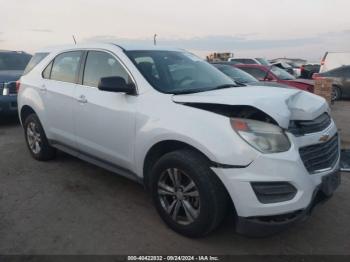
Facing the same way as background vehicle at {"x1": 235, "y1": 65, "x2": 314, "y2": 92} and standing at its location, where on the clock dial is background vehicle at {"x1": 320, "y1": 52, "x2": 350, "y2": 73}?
background vehicle at {"x1": 320, "y1": 52, "x2": 350, "y2": 73} is roughly at 8 o'clock from background vehicle at {"x1": 235, "y1": 65, "x2": 314, "y2": 92}.

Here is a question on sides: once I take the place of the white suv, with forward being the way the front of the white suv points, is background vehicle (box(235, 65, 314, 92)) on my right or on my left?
on my left

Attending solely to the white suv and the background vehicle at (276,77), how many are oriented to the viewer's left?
0

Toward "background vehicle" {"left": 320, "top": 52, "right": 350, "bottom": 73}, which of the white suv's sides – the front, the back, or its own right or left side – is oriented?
left

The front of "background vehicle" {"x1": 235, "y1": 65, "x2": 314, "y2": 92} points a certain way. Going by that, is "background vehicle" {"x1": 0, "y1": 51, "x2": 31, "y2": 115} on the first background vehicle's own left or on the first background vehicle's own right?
on the first background vehicle's own right

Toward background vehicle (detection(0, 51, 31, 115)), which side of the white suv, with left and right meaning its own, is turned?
back

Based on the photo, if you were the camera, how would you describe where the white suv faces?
facing the viewer and to the right of the viewer

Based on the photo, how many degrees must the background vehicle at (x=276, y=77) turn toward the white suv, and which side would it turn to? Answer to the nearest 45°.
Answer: approximately 45° to its right
